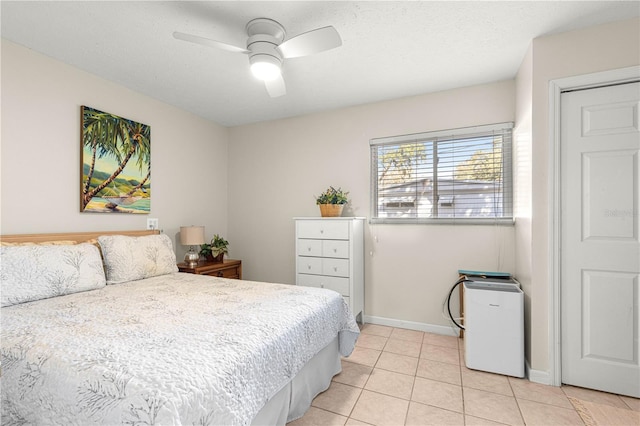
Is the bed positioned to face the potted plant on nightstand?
no

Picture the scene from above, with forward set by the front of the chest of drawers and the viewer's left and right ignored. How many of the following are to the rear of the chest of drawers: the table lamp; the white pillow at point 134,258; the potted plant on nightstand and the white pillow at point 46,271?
0

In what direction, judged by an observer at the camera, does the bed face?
facing the viewer and to the right of the viewer

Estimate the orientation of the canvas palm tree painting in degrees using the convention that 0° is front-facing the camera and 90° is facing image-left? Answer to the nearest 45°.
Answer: approximately 315°

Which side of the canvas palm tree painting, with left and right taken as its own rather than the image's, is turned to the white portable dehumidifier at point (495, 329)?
front

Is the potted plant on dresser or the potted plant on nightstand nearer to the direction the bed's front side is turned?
the potted plant on dresser

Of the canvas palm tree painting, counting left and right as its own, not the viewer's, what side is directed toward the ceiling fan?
front

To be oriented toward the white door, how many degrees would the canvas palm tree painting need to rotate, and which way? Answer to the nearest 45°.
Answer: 0° — it already faces it

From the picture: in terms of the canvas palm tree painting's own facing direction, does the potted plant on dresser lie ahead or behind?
ahead

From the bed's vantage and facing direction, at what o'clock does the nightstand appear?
The nightstand is roughly at 8 o'clock from the bed.

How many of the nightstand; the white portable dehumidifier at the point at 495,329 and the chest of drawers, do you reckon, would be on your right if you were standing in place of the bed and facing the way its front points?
0

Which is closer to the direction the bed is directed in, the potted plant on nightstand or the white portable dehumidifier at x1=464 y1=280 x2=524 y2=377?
the white portable dehumidifier

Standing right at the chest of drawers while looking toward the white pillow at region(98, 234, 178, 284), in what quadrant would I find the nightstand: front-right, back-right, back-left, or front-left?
front-right

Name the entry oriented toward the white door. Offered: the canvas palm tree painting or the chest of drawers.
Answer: the canvas palm tree painting

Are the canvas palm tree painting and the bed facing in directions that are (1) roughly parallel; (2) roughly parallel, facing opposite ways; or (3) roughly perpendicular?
roughly parallel

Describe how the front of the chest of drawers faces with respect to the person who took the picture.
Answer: facing the viewer and to the left of the viewer

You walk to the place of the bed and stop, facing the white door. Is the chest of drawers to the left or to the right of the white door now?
left

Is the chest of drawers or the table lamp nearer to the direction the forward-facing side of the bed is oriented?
the chest of drawers

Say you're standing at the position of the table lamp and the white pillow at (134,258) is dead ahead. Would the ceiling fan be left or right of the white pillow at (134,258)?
left

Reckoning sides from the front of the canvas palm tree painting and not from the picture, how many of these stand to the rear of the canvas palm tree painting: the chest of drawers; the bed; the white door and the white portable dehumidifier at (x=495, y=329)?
0
